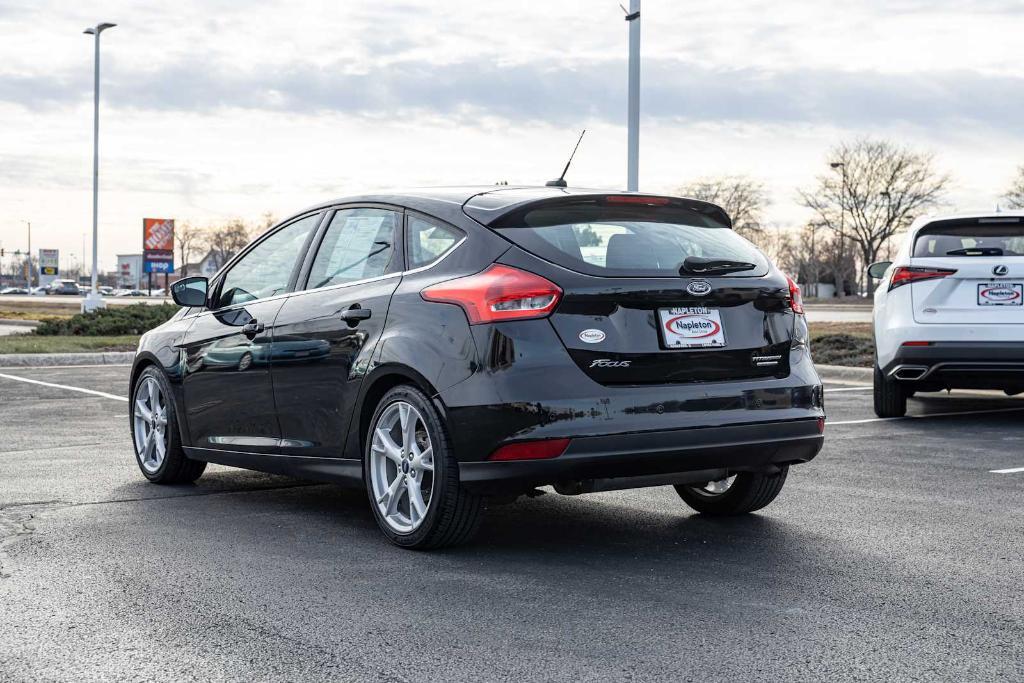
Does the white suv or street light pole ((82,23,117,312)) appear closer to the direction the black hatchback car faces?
the street light pole

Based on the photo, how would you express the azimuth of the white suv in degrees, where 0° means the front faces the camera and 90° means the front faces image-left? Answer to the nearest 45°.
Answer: approximately 180°

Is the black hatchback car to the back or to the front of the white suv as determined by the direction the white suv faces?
to the back

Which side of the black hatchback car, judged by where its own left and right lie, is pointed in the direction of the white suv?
right

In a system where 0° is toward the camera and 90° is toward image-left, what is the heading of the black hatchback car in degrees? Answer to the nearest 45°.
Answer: approximately 135°

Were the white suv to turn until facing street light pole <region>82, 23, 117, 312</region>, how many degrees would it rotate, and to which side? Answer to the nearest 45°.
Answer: approximately 45° to its left

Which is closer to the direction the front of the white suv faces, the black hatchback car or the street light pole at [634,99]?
the street light pole
